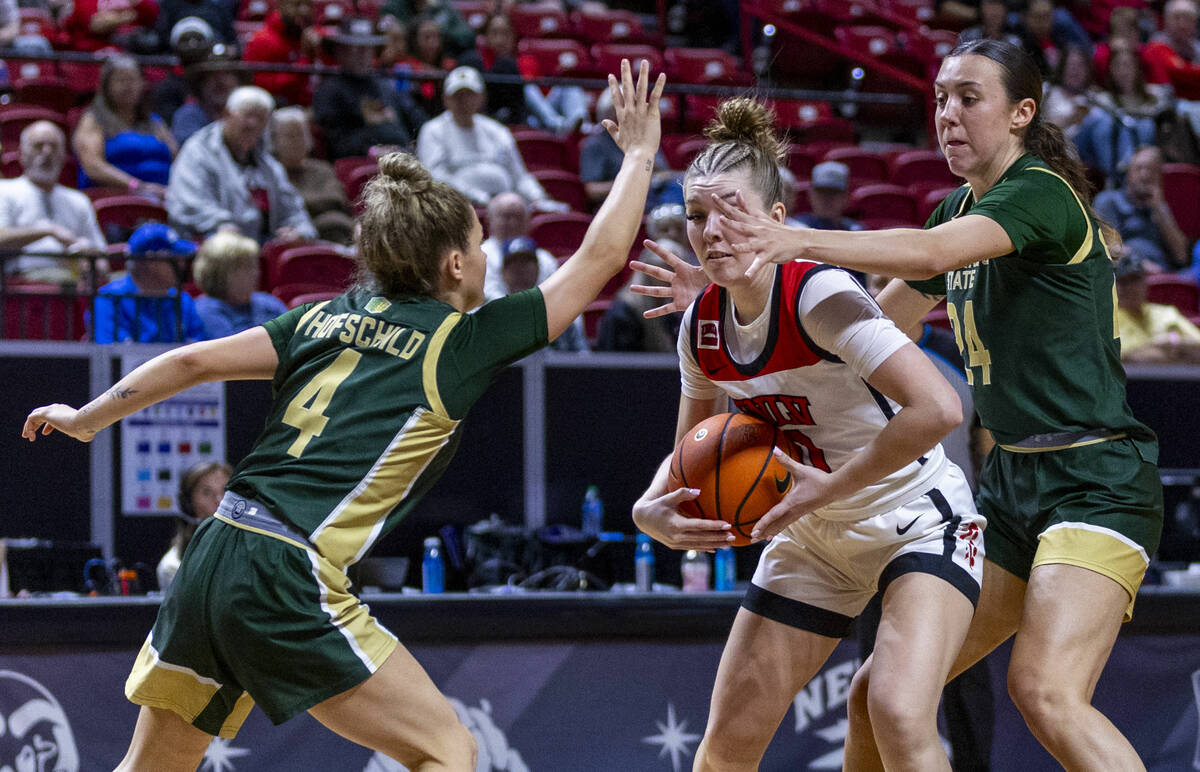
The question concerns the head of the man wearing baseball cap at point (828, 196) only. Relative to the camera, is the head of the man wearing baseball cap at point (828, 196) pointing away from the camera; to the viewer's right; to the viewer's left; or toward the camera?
toward the camera

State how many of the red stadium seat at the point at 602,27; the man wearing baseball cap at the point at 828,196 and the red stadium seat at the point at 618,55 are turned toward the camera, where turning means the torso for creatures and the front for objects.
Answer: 3

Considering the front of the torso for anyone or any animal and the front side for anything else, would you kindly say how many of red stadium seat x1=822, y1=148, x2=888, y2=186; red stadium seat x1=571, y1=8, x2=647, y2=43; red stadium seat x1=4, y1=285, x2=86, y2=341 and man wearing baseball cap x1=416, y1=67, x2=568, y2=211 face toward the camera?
4

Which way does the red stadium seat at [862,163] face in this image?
toward the camera

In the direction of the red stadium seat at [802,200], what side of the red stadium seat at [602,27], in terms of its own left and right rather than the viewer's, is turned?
front

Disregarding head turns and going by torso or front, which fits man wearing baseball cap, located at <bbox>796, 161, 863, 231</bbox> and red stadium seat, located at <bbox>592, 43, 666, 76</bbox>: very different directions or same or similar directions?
same or similar directions

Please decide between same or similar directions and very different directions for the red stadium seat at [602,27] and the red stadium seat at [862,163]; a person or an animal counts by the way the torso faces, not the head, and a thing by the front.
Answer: same or similar directions

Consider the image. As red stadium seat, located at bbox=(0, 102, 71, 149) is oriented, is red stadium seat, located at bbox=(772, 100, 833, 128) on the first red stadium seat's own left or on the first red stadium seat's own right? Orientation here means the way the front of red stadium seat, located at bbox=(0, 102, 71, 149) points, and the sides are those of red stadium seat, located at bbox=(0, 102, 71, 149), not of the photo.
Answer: on the first red stadium seat's own left

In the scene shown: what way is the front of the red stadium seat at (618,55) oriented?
toward the camera

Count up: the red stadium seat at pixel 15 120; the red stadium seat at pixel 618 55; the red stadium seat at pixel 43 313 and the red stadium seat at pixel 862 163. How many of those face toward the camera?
4

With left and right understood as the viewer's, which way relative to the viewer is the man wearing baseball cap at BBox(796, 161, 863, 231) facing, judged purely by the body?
facing the viewer
